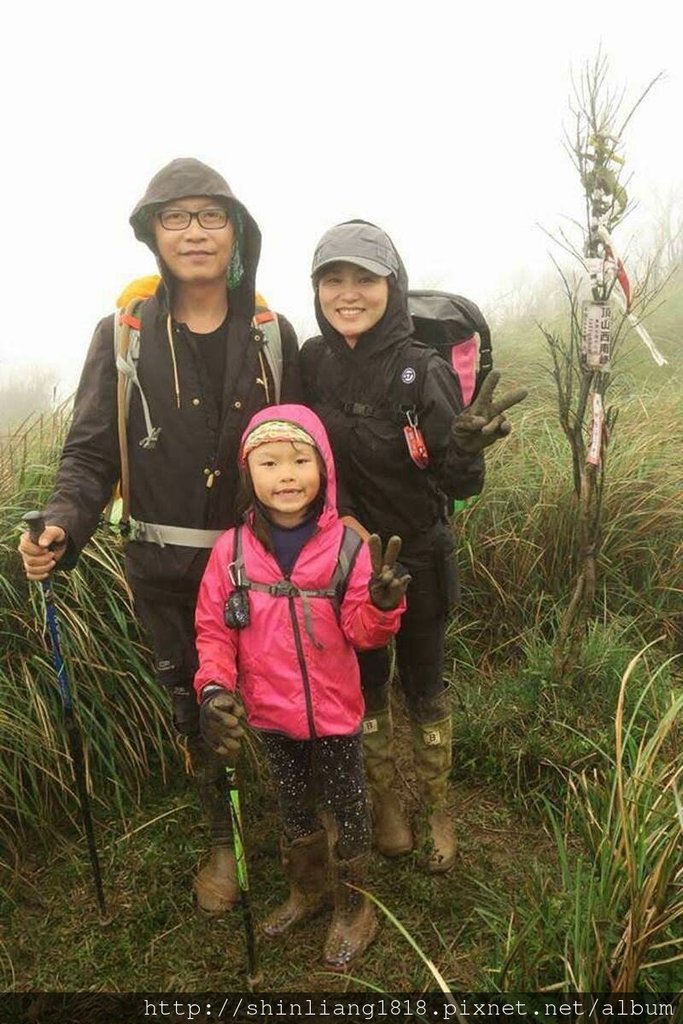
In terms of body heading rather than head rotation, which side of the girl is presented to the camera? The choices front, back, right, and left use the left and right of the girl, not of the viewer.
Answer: front

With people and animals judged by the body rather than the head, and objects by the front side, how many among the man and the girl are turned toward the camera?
2

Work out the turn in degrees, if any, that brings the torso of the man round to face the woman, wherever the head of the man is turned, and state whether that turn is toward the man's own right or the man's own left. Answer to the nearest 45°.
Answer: approximately 90° to the man's own left

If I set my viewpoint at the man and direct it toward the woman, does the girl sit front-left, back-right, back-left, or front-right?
front-right

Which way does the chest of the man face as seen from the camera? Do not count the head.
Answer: toward the camera
